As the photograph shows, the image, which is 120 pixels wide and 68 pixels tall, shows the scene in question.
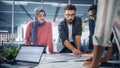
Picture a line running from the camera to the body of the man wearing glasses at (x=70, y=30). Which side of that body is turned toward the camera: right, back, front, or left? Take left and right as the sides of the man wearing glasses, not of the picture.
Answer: front
